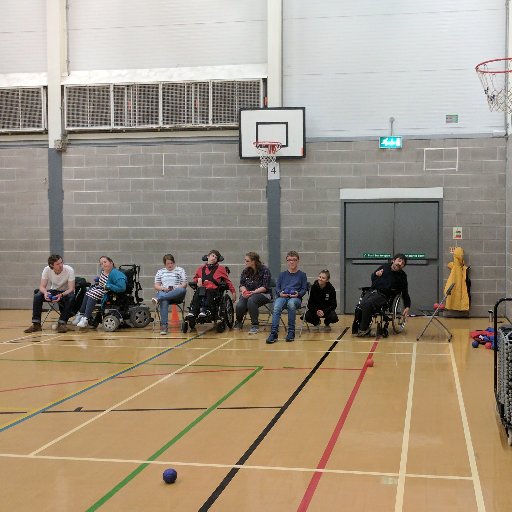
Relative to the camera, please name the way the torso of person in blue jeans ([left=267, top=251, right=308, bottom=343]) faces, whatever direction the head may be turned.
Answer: toward the camera

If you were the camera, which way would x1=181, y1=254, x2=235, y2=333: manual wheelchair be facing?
facing the viewer and to the left of the viewer

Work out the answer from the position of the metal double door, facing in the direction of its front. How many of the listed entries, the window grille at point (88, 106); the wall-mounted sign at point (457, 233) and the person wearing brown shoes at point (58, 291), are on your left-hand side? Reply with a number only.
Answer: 1

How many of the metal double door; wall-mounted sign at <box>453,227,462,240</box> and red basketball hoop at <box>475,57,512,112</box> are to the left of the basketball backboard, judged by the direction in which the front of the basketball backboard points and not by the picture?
3

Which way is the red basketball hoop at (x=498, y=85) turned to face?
to the viewer's left

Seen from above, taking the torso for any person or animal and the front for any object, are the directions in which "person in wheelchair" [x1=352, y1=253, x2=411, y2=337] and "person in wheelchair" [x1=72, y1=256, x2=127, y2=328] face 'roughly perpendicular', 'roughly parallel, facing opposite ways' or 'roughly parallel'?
roughly parallel

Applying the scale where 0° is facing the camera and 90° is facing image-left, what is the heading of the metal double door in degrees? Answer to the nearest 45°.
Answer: approximately 0°

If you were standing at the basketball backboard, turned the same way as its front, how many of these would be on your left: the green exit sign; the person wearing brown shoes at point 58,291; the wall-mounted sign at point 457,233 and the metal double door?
3

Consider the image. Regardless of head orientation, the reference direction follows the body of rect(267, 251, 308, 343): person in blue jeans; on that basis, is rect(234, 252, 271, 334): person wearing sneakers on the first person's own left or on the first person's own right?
on the first person's own right

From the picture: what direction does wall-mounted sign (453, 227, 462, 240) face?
toward the camera

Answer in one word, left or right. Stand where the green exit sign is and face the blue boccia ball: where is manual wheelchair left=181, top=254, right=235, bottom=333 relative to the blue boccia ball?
right
